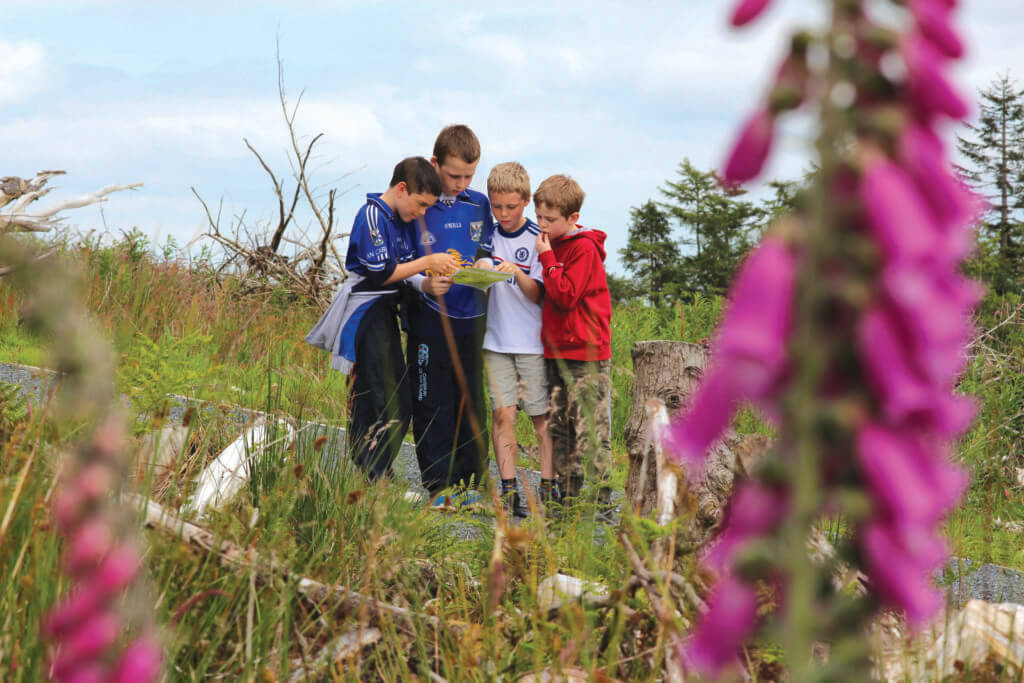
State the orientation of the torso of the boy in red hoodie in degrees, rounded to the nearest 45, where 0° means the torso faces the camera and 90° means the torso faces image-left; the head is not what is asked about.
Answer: approximately 45°

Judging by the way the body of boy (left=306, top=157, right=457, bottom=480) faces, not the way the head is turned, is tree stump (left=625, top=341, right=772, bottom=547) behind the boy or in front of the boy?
in front

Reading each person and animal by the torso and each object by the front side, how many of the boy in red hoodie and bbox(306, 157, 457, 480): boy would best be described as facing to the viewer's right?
1

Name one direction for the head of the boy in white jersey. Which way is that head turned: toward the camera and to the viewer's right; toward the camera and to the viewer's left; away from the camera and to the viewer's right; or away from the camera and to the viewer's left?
toward the camera and to the viewer's left

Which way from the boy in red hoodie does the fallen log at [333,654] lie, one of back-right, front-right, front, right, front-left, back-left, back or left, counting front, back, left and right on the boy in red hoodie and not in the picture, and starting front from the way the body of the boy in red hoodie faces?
front-left

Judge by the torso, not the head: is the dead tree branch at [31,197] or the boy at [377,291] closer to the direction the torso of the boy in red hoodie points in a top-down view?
the boy

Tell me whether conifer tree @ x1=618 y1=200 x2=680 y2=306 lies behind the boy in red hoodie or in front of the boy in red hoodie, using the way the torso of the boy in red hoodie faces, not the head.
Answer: behind

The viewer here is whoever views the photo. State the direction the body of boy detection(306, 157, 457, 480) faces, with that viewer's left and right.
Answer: facing to the right of the viewer

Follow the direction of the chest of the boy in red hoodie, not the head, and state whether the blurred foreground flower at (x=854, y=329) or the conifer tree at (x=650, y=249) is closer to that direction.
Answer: the blurred foreground flower

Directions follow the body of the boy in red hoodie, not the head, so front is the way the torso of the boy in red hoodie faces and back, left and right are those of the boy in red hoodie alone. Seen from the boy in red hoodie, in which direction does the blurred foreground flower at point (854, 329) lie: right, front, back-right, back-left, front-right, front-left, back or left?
front-left

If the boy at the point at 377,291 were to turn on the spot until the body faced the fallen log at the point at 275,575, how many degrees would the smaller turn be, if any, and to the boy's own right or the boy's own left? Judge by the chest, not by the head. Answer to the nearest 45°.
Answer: approximately 90° to the boy's own right

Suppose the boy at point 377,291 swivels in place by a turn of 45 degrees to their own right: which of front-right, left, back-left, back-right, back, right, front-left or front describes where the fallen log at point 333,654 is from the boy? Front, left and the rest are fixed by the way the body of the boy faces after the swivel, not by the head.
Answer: front-right

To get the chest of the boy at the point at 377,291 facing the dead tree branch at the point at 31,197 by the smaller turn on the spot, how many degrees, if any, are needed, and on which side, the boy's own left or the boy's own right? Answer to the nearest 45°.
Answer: approximately 135° to the boy's own left
